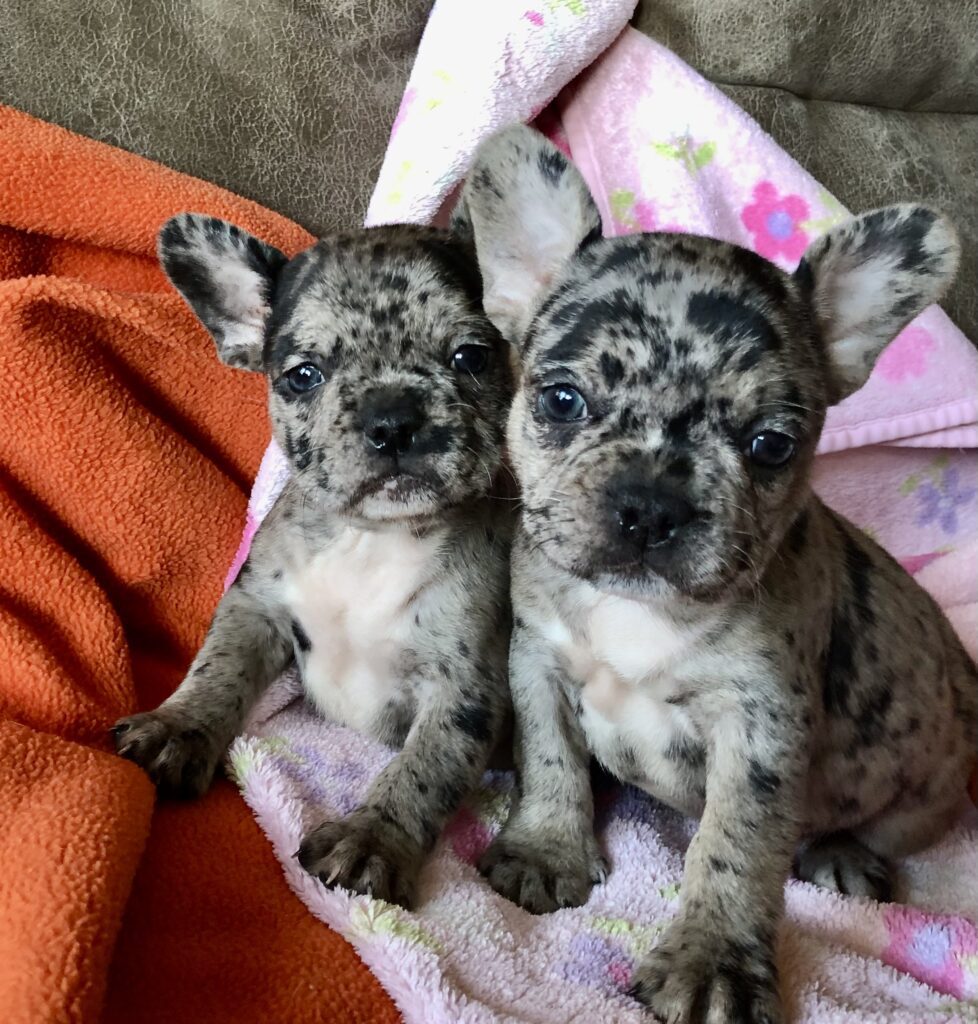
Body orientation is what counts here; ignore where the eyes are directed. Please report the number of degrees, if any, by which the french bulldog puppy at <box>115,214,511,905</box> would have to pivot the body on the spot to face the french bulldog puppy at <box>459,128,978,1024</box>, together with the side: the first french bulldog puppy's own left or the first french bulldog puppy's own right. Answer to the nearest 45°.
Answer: approximately 45° to the first french bulldog puppy's own left

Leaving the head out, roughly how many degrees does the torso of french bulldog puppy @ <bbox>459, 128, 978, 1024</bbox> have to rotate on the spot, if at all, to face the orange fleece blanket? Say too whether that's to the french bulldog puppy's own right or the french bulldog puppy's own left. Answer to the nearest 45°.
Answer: approximately 45° to the french bulldog puppy's own right

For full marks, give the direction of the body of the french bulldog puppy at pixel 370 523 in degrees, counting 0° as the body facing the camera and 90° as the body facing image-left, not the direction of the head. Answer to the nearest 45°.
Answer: approximately 0°

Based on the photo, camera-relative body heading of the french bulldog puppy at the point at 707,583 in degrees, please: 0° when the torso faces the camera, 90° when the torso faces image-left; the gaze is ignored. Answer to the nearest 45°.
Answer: approximately 45°

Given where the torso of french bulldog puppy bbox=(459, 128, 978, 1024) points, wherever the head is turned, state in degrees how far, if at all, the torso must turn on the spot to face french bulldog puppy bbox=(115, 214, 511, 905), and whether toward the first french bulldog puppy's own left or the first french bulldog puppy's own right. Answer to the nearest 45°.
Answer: approximately 45° to the first french bulldog puppy's own right

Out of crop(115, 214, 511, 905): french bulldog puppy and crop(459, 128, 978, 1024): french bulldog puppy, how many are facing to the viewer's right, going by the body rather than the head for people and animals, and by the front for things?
0
